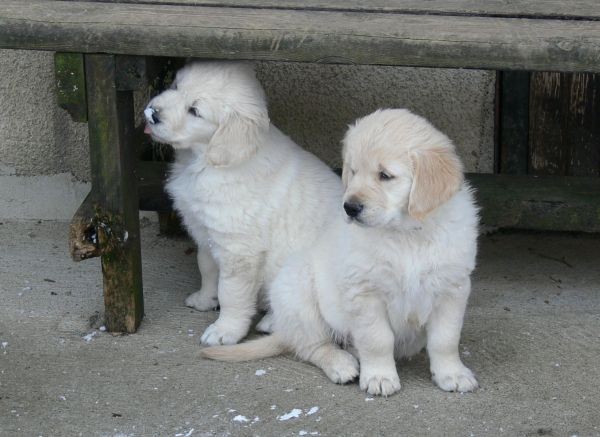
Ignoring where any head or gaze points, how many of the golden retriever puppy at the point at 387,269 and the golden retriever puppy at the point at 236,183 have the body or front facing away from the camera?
0

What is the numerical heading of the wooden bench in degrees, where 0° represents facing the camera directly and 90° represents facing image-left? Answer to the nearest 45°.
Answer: approximately 0°

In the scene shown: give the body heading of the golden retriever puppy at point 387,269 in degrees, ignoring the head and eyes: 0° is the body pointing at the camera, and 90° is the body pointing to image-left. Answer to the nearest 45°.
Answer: approximately 315°

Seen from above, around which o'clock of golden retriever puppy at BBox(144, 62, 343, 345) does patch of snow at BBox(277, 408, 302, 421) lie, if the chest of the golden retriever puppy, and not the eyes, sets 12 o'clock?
The patch of snow is roughly at 10 o'clock from the golden retriever puppy.

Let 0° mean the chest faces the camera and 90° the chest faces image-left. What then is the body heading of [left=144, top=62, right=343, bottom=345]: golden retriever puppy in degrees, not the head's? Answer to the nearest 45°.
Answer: approximately 45°

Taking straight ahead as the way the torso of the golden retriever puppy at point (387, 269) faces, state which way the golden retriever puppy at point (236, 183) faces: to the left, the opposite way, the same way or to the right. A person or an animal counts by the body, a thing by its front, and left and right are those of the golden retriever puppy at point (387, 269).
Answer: to the right
